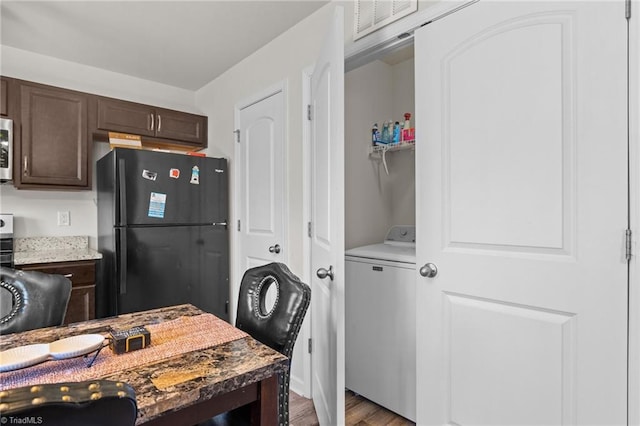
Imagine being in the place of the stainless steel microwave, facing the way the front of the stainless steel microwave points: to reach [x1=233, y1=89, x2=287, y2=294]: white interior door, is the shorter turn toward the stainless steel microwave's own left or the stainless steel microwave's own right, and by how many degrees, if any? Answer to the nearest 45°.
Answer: approximately 45° to the stainless steel microwave's own left

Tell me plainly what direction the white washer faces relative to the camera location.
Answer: facing the viewer and to the left of the viewer

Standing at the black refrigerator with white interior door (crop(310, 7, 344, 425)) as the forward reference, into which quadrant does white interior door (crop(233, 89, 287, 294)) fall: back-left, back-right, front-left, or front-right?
front-left

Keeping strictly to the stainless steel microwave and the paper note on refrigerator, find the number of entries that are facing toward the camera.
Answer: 2

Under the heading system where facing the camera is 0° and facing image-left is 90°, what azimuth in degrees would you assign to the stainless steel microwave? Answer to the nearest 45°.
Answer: approximately 0°

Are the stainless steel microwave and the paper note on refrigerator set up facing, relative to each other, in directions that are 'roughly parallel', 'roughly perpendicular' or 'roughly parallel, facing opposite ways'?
roughly parallel

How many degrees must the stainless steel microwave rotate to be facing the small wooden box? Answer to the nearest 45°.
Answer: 0° — it already faces it

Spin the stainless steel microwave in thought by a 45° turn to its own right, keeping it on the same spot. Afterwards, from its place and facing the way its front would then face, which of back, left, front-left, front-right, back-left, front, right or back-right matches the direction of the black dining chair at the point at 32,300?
front-left

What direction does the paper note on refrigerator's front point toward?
toward the camera

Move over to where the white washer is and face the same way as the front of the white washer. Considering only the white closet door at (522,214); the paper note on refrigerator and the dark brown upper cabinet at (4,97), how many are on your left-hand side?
1

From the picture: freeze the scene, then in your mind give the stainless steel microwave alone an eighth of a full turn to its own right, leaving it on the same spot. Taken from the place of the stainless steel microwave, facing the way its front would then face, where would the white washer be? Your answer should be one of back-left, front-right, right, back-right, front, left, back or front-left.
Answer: left
